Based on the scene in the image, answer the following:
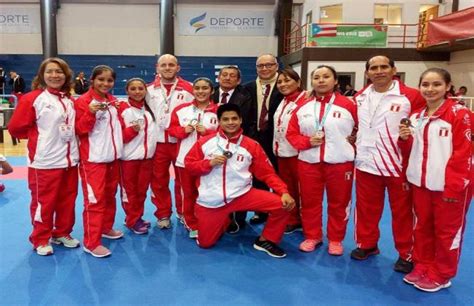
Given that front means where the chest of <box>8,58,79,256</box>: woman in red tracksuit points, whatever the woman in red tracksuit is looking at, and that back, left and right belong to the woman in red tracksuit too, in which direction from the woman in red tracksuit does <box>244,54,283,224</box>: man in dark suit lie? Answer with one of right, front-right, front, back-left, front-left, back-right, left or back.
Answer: front-left

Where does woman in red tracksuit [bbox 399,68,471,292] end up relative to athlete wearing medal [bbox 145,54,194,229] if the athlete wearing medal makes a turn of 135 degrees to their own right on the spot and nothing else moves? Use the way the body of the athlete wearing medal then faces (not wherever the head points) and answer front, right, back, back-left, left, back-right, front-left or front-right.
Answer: back

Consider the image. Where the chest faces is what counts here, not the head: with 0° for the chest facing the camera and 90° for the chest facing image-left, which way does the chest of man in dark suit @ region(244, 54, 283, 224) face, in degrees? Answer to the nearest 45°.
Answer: approximately 0°

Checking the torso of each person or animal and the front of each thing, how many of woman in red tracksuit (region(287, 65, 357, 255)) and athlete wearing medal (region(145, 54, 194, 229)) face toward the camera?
2

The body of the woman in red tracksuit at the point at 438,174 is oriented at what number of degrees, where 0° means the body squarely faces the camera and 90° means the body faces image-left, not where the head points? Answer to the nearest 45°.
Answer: approximately 45°

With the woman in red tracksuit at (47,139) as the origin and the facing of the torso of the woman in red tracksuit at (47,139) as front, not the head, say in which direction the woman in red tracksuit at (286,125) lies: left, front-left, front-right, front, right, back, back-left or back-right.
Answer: front-left

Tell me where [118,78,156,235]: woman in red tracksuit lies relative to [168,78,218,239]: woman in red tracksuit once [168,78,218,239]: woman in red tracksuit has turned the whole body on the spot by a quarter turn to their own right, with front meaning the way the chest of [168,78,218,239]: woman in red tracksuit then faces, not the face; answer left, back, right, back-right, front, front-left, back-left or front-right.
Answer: front

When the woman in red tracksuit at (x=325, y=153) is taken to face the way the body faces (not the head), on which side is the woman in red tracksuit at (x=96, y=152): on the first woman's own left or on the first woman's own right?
on the first woman's own right

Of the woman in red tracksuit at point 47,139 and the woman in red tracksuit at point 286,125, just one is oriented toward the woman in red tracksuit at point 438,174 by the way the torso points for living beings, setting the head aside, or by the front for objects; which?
the woman in red tracksuit at point 47,139

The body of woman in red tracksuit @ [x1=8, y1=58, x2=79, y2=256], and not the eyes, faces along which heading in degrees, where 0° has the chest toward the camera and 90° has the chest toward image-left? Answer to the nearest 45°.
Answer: approximately 315°

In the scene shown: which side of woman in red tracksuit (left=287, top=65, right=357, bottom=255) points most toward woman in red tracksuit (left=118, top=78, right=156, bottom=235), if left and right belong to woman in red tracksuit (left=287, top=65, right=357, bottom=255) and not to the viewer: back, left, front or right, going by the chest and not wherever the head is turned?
right

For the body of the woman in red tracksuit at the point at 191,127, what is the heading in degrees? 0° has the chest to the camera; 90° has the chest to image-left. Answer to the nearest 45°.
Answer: approximately 0°
